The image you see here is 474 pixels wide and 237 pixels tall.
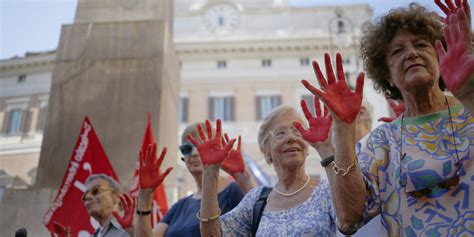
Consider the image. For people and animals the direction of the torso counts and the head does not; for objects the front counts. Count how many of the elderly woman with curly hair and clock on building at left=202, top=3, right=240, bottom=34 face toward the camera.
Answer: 2

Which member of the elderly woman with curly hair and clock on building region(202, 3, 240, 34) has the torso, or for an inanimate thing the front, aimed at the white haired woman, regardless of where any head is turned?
the clock on building

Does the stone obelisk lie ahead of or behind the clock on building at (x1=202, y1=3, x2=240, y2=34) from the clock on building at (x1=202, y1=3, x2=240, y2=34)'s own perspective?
ahead

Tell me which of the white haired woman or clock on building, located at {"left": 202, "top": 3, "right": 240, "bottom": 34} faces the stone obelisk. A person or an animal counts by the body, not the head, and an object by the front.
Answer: the clock on building

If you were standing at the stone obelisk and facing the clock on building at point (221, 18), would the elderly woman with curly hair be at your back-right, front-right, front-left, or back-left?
back-right

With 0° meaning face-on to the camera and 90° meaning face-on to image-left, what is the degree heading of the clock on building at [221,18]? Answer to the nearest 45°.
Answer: approximately 0°
